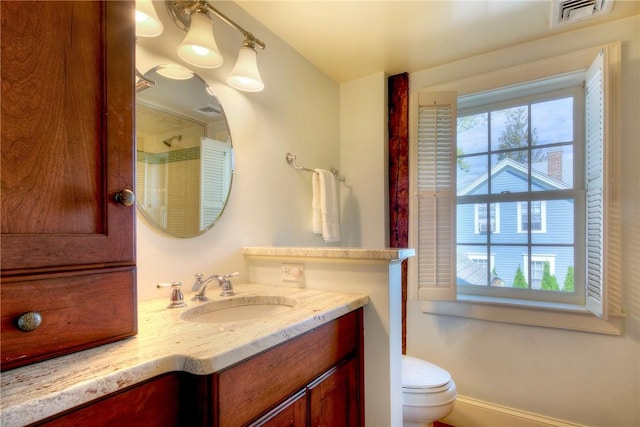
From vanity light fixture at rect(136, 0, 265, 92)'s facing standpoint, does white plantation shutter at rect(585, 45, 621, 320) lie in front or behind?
in front

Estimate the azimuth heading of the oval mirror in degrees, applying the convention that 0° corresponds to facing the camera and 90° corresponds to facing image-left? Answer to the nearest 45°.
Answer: approximately 315°

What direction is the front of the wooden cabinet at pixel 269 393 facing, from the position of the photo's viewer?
facing the viewer and to the right of the viewer

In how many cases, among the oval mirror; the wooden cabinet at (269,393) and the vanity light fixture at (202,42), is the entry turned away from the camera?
0

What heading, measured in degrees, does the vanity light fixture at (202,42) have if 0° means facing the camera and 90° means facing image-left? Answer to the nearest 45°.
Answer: approximately 315°

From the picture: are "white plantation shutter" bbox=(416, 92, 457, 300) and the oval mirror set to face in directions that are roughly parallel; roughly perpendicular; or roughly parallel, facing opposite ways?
roughly perpendicular

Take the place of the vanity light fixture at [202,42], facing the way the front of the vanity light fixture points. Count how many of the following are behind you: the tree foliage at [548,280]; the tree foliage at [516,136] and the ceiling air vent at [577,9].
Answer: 0

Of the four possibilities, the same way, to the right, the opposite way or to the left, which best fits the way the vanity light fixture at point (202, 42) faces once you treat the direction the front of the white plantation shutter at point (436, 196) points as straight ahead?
to the left

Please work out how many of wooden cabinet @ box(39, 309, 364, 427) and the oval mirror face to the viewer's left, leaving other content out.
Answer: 0

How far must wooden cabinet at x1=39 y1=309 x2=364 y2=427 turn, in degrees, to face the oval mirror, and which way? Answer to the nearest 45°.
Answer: approximately 135° to its left

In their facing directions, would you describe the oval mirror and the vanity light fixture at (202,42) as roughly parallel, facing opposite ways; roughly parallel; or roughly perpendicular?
roughly parallel

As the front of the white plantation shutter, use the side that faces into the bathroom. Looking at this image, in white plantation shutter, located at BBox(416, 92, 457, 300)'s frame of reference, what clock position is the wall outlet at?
The wall outlet is roughly at 1 o'clock from the white plantation shutter.

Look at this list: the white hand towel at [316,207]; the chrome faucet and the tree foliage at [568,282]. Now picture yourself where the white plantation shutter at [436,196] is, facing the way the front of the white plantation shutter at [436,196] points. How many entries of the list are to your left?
1

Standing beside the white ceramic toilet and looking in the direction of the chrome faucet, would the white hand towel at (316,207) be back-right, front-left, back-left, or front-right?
front-right
